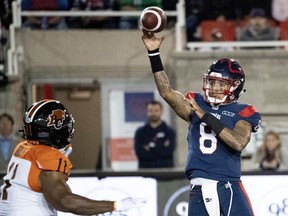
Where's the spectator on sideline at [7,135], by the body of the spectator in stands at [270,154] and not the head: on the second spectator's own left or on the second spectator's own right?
on the second spectator's own right

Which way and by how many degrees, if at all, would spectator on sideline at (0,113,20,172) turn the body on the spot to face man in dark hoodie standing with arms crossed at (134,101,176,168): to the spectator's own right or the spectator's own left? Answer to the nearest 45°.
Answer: approximately 45° to the spectator's own left

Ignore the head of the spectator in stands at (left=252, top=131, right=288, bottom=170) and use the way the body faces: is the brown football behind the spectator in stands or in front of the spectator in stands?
in front

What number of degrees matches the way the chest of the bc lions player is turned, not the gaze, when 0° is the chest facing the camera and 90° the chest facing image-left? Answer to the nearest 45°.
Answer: approximately 225°

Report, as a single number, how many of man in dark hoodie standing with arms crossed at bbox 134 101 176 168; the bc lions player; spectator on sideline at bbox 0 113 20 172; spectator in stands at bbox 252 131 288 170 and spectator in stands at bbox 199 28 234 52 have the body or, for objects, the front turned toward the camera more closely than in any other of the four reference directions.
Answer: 4

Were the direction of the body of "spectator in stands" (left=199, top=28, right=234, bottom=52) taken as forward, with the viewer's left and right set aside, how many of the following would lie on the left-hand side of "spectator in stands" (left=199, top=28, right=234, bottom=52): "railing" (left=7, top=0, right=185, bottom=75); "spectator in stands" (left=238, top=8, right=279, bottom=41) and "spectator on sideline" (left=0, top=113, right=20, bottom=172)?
1

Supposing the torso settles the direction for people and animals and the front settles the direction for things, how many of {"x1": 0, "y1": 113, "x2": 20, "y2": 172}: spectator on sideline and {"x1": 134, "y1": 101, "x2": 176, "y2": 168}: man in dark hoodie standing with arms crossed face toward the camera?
2

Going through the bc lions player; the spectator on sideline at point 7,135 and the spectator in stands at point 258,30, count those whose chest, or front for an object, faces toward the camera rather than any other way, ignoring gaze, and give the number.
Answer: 2

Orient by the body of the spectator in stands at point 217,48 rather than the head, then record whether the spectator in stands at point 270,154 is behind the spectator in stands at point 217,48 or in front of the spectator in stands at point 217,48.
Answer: in front
